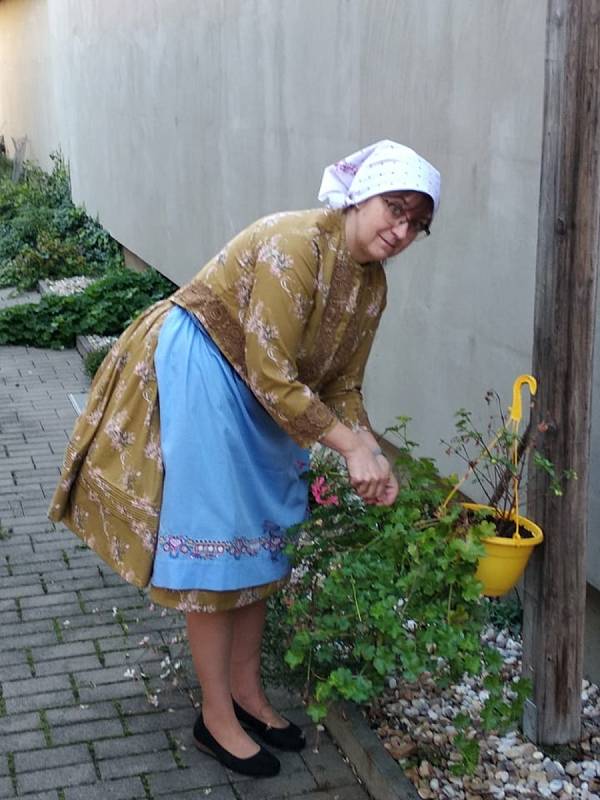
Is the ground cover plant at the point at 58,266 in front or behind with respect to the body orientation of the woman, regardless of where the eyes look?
behind

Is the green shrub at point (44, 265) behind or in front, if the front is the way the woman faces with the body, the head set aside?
behind

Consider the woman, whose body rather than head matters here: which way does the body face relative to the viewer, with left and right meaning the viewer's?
facing the viewer and to the right of the viewer
